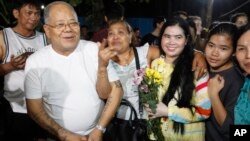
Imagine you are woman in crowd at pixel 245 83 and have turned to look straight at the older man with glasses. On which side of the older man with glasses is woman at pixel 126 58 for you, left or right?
right

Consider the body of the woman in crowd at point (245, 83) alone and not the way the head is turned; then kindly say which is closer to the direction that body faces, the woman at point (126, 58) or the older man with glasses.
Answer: the older man with glasses

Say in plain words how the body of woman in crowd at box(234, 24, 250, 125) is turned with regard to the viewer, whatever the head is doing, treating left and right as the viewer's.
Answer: facing the viewer

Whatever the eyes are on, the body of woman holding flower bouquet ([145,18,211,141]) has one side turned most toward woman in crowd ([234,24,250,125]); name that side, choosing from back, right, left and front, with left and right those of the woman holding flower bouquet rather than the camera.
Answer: left

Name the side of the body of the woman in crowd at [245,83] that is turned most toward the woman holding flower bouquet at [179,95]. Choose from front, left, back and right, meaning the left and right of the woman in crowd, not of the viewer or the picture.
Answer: right

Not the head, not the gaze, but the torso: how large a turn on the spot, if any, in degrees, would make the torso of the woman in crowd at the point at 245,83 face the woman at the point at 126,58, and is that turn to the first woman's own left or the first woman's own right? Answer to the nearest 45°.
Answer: approximately 90° to the first woman's own right

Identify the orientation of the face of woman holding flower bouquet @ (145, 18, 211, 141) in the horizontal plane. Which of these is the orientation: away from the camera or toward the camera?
toward the camera

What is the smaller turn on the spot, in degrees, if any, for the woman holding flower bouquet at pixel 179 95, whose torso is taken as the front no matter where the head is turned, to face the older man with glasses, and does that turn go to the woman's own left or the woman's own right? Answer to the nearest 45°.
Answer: approximately 45° to the woman's own right

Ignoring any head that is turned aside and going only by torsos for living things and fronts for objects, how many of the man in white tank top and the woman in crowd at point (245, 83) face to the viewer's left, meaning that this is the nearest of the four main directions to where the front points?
0

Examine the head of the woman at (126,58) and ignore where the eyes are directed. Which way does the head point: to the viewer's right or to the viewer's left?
to the viewer's left

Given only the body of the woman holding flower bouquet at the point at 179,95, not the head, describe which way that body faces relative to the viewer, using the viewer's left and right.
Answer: facing the viewer and to the left of the viewer

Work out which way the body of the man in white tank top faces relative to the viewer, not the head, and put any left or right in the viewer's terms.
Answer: facing the viewer and to the right of the viewer
